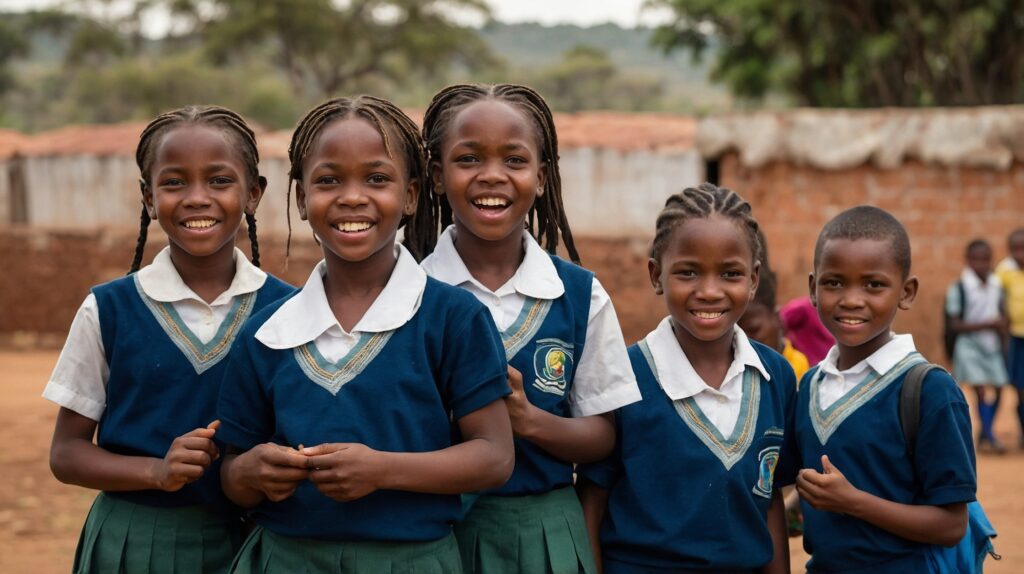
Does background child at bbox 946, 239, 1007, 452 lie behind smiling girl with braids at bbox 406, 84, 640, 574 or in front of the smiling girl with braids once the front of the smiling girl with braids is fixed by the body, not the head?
behind

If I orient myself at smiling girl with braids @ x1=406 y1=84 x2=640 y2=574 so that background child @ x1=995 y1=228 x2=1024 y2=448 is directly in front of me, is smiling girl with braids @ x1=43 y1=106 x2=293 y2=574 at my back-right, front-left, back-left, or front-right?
back-left

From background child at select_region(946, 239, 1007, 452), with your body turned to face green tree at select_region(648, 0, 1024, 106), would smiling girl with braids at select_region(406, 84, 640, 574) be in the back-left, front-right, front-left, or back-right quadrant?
back-left

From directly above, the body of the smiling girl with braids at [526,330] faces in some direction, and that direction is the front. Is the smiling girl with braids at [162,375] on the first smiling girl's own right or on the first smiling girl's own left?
on the first smiling girl's own right

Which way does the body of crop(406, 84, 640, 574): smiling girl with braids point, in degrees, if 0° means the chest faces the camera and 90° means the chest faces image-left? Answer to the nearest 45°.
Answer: approximately 0°

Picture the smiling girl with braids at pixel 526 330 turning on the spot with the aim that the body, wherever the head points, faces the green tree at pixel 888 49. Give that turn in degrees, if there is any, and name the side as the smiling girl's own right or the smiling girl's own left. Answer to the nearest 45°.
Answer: approximately 180°
